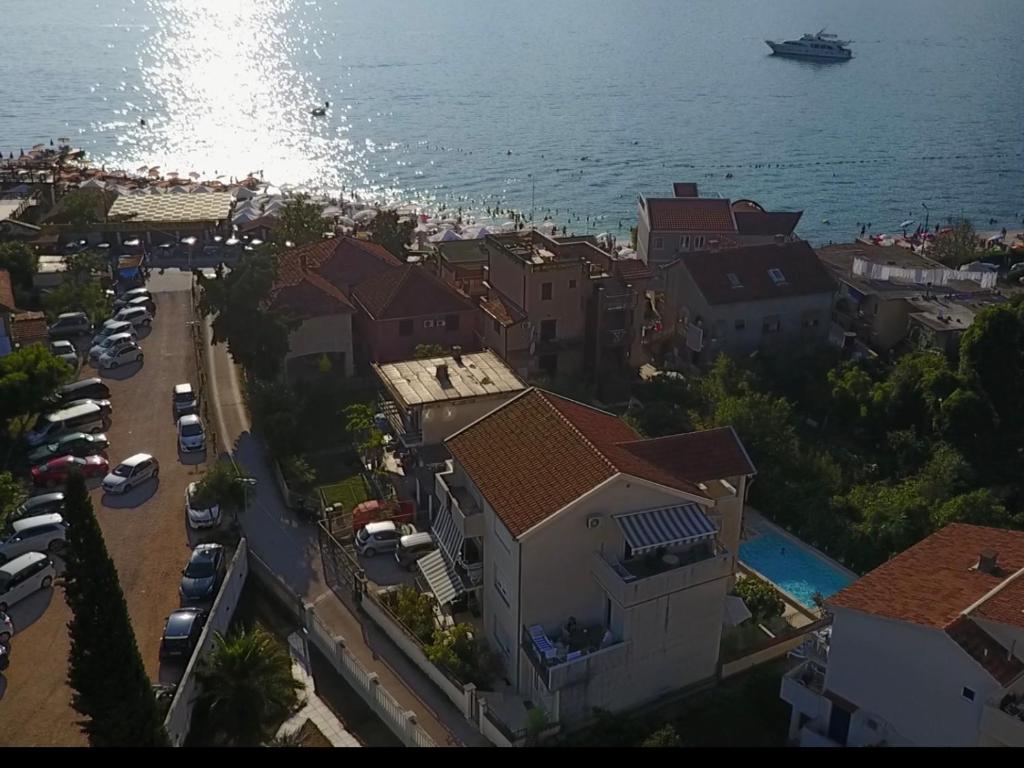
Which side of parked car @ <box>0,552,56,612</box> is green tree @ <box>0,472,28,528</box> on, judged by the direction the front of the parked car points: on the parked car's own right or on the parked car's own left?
on the parked car's own right

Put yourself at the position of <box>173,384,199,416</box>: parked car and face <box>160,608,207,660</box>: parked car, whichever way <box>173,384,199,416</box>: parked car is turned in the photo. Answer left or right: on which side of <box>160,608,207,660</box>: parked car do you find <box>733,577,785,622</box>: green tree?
left

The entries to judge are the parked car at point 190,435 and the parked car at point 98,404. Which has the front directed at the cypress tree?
the parked car at point 190,435

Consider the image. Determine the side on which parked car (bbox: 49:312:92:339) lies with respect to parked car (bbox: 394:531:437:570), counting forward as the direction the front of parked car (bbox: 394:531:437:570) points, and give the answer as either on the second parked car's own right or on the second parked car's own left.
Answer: on the second parked car's own right

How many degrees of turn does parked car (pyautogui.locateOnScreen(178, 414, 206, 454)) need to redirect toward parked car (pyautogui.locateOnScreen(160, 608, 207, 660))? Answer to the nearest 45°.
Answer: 0° — it already faces it

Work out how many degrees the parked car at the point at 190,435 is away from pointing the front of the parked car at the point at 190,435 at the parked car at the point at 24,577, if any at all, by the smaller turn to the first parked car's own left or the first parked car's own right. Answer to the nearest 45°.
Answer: approximately 45° to the first parked car's own right

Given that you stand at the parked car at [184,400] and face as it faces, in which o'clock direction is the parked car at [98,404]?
the parked car at [98,404] is roughly at 3 o'clock from the parked car at [184,400].

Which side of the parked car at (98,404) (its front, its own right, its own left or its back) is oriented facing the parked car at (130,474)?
right
